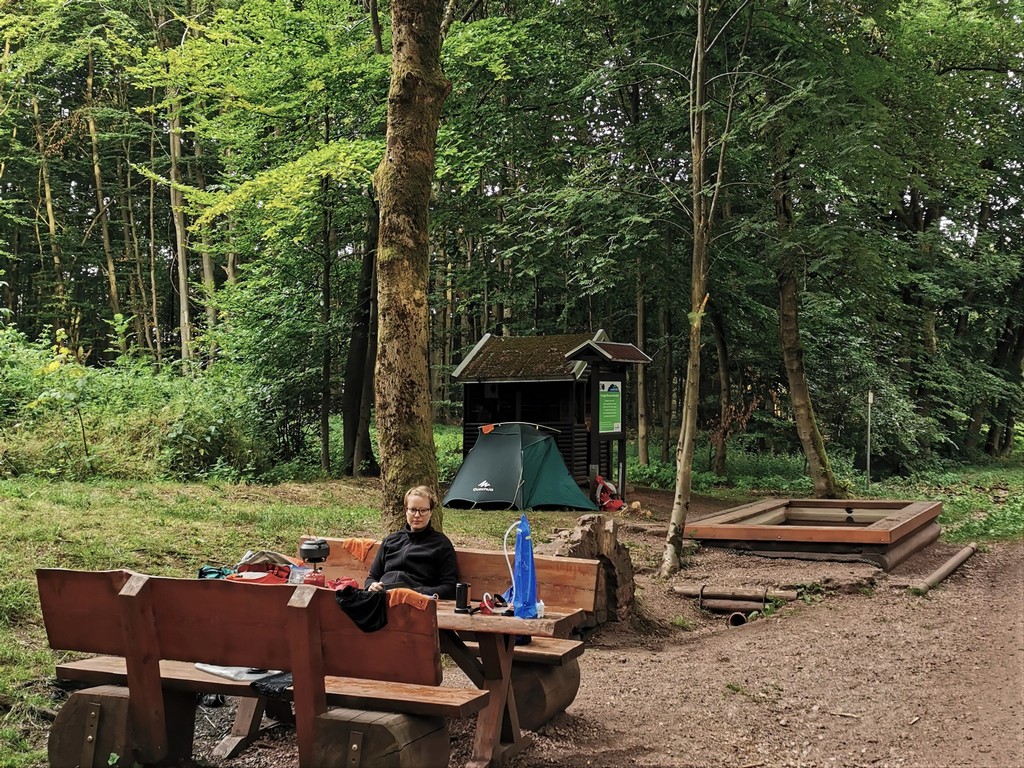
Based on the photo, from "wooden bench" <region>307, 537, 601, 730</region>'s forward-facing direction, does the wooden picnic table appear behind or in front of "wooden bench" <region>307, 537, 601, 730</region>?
in front

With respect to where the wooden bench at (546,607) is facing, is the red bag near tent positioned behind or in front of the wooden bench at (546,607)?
behind

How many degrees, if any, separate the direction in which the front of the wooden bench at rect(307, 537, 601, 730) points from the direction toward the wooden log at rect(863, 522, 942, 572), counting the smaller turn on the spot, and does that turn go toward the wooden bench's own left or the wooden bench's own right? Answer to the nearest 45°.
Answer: approximately 135° to the wooden bench's own left

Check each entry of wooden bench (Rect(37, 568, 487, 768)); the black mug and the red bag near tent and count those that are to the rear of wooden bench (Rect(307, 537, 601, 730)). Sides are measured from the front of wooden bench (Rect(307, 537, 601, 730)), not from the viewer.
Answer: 1

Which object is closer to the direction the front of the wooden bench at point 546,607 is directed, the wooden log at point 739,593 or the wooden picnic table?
the wooden picnic table

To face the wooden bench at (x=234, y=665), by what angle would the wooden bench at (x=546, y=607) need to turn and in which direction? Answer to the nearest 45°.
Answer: approximately 45° to its right

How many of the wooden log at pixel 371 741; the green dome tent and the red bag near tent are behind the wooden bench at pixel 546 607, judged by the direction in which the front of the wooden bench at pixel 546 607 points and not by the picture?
2

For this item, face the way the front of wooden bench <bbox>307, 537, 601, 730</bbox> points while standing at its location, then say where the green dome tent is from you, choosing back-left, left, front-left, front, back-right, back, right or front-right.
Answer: back

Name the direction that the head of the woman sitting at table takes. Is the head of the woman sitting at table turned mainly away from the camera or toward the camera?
toward the camera

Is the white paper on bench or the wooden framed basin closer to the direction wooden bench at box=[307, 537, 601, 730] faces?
the white paper on bench

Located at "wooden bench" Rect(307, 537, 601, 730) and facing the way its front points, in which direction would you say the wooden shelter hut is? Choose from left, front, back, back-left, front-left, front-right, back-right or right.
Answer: back

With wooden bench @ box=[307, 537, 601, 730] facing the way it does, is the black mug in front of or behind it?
in front

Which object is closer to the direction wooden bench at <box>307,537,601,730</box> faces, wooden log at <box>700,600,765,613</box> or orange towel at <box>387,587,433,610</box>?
the orange towel
